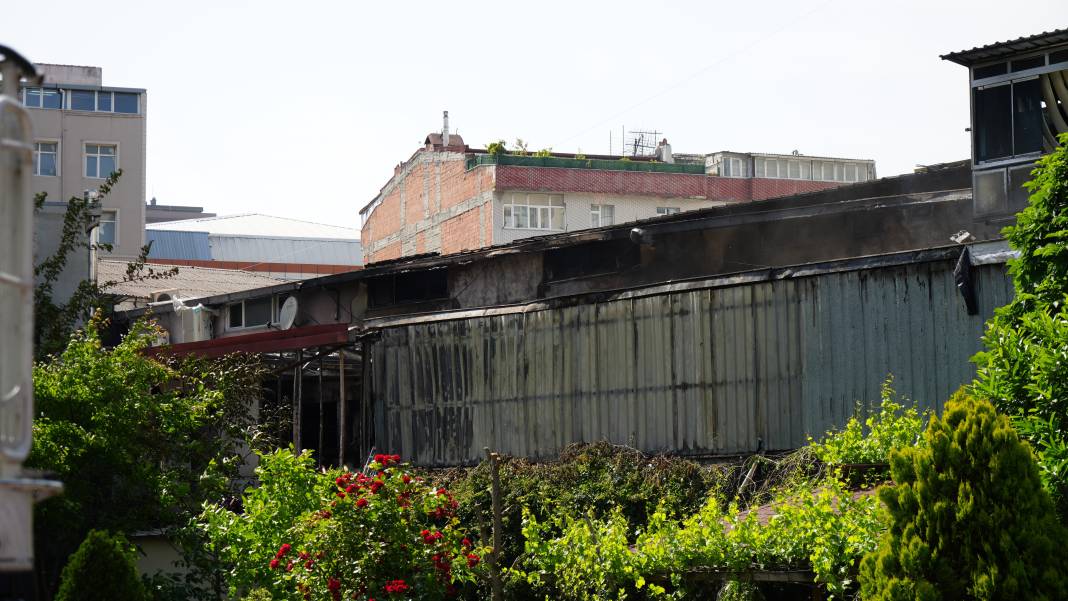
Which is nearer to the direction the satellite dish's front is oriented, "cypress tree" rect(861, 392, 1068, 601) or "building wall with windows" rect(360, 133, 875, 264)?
the cypress tree

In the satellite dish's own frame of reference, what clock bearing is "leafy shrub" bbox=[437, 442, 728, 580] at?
The leafy shrub is roughly at 10 o'clock from the satellite dish.

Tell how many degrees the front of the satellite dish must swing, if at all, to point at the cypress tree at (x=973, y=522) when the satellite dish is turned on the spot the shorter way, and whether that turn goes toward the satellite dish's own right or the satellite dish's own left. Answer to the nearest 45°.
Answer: approximately 45° to the satellite dish's own left

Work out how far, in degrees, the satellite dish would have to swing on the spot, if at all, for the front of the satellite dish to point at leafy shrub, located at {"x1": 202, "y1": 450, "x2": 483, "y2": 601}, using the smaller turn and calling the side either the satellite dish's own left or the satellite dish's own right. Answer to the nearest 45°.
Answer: approximately 45° to the satellite dish's own left

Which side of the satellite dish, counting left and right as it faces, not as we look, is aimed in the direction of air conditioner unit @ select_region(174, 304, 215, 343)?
right

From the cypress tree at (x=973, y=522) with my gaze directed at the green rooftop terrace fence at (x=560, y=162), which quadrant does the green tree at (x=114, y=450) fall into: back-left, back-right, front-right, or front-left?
front-left

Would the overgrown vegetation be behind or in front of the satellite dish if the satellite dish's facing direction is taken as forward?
in front

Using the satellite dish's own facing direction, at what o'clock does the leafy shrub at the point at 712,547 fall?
The leafy shrub is roughly at 10 o'clock from the satellite dish.

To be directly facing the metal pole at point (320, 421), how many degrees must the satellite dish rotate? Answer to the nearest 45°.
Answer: approximately 45° to its left

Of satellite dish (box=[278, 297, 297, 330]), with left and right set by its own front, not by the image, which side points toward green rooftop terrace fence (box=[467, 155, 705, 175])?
back

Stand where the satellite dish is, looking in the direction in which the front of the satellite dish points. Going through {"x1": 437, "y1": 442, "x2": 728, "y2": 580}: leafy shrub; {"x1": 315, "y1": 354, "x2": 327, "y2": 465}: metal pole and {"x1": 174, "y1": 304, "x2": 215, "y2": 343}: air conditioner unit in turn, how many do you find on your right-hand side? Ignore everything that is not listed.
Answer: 1

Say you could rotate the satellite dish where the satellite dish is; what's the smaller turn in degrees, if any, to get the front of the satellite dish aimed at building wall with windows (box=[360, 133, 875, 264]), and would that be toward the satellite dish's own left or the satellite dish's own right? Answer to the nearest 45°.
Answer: approximately 180°

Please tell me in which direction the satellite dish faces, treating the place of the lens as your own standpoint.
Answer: facing the viewer and to the left of the viewer
